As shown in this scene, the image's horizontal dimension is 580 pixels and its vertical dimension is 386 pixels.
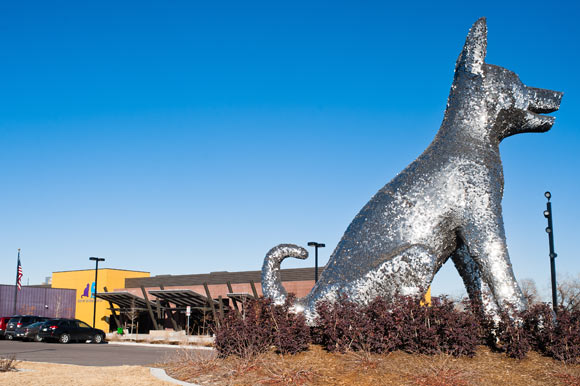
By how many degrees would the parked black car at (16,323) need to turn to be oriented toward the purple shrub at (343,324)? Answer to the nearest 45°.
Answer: approximately 135° to its right

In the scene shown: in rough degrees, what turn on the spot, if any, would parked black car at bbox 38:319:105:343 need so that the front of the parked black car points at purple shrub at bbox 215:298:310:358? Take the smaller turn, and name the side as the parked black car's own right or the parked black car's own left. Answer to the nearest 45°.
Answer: approximately 135° to the parked black car's own right

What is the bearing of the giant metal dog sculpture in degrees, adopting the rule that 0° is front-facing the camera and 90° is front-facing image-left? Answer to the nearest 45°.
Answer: approximately 270°

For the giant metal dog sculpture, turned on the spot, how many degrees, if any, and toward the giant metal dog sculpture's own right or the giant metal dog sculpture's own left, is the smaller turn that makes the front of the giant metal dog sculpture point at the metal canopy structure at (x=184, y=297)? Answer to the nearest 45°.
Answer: approximately 135° to the giant metal dog sculpture's own left

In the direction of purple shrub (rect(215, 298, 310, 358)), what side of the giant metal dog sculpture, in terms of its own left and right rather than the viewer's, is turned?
back

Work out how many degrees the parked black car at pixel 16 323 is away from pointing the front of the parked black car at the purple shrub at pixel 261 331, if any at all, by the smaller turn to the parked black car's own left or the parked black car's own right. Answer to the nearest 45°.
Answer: approximately 135° to the parked black car's own right

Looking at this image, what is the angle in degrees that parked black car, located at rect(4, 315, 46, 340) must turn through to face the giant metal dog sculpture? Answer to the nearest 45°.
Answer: approximately 135° to its right
